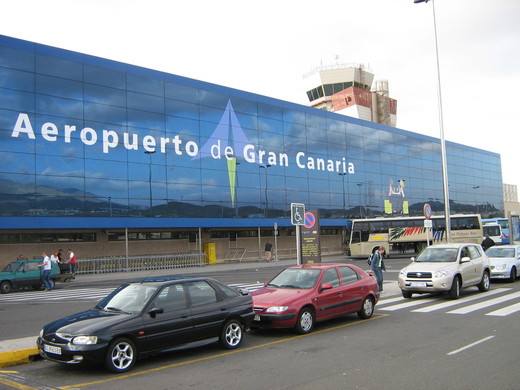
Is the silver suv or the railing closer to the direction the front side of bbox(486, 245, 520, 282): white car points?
the silver suv

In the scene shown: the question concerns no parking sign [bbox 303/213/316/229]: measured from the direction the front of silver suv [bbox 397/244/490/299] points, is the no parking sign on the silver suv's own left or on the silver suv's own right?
on the silver suv's own right

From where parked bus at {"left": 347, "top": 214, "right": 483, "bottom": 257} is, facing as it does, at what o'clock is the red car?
The red car is roughly at 9 o'clock from the parked bus.

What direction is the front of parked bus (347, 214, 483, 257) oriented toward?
to the viewer's left

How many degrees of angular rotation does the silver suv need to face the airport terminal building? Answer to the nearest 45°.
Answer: approximately 90° to its right

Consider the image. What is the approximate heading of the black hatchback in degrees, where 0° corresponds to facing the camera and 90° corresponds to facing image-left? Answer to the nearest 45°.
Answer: approximately 45°

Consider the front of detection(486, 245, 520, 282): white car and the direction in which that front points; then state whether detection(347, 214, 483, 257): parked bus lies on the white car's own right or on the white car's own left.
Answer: on the white car's own right

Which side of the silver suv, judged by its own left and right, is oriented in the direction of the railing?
right

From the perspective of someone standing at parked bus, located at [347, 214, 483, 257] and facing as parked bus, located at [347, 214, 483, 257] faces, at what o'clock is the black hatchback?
The black hatchback is roughly at 9 o'clock from the parked bus.

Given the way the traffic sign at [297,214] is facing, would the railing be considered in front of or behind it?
behind
